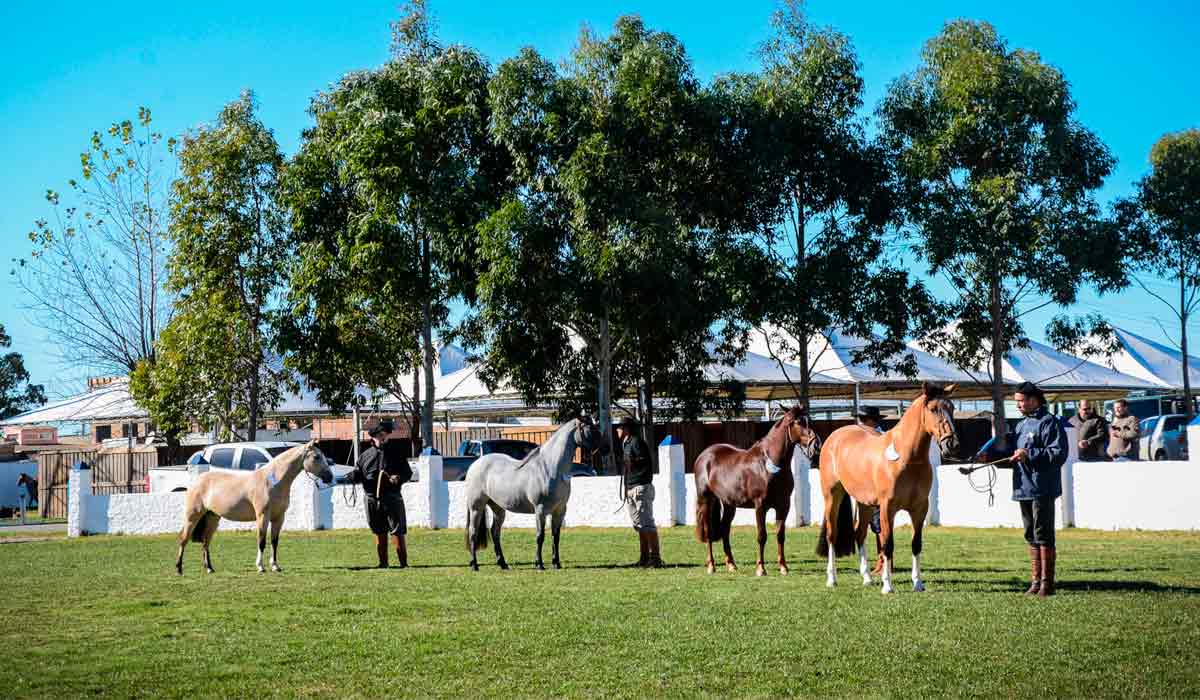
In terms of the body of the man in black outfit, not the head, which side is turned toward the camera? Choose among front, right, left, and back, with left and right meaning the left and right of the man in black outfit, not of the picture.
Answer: front

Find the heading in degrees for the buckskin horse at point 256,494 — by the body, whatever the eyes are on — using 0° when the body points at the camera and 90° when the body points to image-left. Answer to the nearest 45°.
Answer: approximately 270°

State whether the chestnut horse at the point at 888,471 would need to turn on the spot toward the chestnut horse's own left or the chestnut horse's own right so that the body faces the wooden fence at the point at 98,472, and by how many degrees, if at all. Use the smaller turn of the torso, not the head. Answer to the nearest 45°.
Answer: approximately 180°

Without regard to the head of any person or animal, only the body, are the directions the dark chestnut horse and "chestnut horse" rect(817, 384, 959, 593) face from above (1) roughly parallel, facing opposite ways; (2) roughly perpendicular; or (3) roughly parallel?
roughly parallel

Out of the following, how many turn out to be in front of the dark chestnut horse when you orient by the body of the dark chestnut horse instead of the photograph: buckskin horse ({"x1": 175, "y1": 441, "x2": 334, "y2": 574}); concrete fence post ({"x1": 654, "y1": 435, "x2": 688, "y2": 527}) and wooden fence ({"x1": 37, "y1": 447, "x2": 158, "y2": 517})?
0

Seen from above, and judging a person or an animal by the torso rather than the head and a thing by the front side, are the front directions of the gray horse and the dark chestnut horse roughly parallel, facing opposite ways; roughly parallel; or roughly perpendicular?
roughly parallel

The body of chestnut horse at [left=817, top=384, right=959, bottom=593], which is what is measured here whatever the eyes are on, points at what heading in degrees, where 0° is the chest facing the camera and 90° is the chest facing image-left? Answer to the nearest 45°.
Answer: approximately 315°

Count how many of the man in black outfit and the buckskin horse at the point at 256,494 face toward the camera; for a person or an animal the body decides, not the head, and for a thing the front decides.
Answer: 1

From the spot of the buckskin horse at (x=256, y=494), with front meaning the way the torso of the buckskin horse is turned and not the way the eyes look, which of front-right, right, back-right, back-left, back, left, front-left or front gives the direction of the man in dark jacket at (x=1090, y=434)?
front

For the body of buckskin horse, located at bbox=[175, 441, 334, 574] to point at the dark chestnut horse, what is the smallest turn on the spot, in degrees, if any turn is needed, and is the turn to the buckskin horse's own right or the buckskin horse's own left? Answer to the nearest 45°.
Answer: approximately 45° to the buckskin horse's own right

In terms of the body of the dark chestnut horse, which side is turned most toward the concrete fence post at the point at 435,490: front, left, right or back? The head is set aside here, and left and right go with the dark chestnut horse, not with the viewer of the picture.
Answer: back

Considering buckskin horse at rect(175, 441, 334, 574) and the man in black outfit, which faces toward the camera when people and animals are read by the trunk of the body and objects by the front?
the man in black outfit

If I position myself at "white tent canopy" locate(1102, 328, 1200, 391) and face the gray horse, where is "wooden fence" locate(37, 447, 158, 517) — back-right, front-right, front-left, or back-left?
front-right

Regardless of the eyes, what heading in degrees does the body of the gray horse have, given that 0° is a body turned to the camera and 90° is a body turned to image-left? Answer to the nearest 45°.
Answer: approximately 315°

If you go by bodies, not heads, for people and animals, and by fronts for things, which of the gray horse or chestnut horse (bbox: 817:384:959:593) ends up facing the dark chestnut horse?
the gray horse
